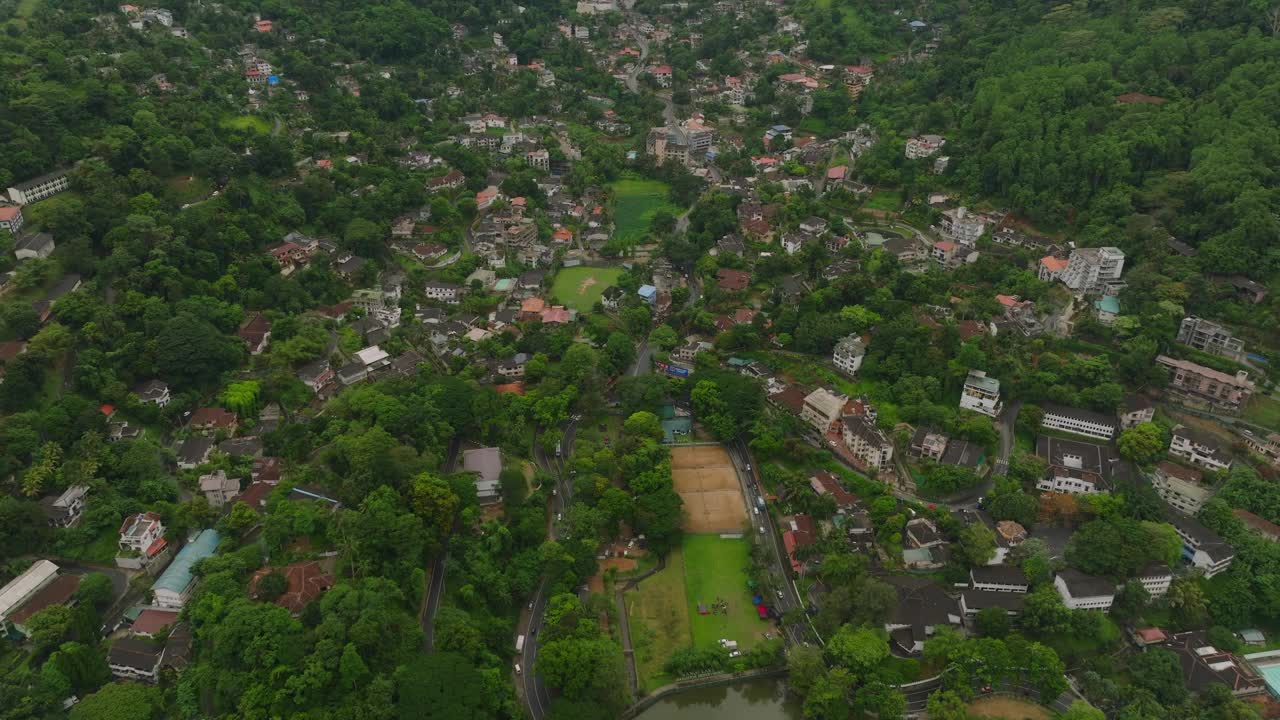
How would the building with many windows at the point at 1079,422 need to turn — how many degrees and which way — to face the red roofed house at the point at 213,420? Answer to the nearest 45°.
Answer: approximately 45° to its right

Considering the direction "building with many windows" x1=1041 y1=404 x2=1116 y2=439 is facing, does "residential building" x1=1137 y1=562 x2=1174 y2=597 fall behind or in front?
in front

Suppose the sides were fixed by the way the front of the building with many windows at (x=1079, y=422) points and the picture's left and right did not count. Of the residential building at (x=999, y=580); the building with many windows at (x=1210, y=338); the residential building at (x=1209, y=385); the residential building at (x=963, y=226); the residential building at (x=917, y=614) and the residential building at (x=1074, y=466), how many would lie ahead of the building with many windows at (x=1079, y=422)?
3

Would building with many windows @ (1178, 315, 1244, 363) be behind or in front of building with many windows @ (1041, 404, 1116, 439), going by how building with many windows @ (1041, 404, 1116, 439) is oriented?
behind

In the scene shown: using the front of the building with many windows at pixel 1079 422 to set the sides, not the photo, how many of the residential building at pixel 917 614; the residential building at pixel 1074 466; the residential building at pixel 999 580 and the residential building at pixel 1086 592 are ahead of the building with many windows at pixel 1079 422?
4

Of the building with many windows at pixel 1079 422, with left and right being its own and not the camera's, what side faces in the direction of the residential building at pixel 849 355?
right

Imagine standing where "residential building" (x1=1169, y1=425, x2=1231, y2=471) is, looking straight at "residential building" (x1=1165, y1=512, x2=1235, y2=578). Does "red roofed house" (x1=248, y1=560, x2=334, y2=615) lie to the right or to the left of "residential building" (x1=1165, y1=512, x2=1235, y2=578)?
right

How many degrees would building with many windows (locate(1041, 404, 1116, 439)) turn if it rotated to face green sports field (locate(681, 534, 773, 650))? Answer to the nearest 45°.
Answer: approximately 45° to its right

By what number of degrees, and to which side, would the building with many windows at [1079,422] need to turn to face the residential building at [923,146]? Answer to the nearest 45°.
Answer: approximately 135° to its right

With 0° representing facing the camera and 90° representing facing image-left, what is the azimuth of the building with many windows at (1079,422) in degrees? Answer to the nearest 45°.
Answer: approximately 0°

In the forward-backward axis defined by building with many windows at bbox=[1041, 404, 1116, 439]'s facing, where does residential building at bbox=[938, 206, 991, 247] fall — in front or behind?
behind

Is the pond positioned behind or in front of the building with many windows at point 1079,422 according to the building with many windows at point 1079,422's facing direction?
in front

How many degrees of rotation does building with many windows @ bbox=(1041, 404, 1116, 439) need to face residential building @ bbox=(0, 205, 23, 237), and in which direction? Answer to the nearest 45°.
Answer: approximately 45° to its right

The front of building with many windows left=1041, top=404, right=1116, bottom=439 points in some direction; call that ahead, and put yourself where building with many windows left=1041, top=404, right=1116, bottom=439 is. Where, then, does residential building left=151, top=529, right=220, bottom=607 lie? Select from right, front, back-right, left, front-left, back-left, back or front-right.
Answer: front-right

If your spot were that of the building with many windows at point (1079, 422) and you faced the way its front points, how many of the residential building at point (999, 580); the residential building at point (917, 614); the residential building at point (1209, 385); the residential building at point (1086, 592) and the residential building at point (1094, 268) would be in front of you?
3

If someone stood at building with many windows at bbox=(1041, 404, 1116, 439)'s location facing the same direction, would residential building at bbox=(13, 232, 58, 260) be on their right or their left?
on their right
